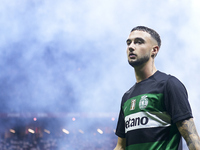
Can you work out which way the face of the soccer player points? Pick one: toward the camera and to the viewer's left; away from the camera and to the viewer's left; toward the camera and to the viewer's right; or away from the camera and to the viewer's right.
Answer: toward the camera and to the viewer's left

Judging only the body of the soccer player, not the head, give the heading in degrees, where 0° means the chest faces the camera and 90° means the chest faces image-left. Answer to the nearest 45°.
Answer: approximately 45°
